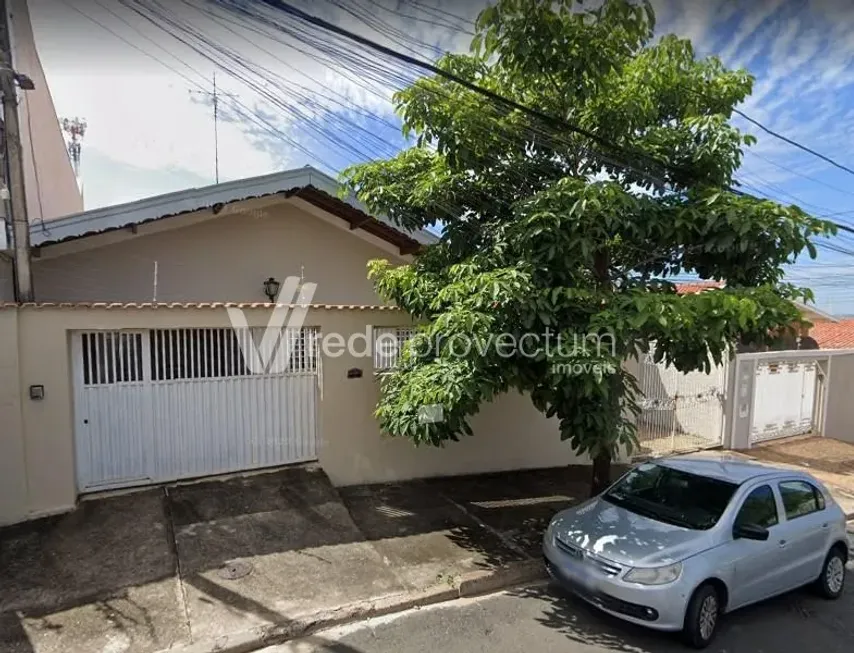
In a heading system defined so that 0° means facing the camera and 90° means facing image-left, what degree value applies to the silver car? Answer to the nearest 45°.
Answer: approximately 45°

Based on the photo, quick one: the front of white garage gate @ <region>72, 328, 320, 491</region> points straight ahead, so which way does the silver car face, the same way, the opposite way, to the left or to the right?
to the right

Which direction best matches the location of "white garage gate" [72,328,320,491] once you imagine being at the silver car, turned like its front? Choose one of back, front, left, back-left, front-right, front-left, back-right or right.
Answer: front-right

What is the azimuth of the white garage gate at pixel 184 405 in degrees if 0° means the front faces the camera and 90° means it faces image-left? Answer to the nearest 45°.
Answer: approximately 0°

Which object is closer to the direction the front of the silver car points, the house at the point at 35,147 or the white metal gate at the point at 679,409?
the house

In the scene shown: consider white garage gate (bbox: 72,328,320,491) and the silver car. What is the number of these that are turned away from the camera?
0

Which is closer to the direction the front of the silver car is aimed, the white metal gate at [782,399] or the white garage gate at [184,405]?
the white garage gate

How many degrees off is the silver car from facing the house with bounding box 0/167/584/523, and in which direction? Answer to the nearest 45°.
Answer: approximately 45° to its right

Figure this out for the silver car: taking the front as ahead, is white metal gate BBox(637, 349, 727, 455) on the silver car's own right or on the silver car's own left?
on the silver car's own right

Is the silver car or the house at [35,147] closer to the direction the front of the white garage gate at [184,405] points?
the silver car

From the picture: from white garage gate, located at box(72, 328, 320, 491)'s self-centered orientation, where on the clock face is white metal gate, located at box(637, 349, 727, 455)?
The white metal gate is roughly at 9 o'clock from the white garage gate.

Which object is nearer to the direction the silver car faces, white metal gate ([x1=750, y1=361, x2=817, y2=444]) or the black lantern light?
the black lantern light

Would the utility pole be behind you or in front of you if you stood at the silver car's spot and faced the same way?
in front
